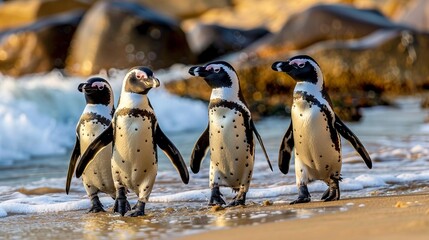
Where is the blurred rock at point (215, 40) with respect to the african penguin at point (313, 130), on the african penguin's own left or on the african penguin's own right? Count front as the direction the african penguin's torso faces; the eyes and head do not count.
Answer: on the african penguin's own right

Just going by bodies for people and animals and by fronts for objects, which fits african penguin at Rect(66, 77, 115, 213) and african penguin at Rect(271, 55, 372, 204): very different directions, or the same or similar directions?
same or similar directions

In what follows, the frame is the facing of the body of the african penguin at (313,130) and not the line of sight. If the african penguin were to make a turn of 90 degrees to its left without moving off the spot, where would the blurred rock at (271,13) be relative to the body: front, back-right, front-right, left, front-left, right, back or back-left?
back-left

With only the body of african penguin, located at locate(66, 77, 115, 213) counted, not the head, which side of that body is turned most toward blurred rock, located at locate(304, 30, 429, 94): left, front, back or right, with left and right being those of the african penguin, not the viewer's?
back

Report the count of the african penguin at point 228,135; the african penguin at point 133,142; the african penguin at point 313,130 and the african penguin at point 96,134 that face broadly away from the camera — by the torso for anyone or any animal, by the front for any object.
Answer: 0

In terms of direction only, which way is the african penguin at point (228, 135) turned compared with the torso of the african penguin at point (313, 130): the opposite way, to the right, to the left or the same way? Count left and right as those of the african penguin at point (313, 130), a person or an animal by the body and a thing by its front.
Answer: the same way

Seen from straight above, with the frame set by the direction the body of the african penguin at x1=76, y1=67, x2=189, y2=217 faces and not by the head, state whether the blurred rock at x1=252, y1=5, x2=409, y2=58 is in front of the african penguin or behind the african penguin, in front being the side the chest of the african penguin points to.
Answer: behind

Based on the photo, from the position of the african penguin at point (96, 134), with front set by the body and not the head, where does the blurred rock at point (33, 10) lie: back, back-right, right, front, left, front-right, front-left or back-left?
back-right

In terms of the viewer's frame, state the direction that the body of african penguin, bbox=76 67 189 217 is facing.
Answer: toward the camera

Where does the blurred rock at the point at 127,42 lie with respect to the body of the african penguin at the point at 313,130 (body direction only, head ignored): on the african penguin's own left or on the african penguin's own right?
on the african penguin's own right

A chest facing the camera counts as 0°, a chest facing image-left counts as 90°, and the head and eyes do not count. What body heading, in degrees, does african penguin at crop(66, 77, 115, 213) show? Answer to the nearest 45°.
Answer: approximately 45°

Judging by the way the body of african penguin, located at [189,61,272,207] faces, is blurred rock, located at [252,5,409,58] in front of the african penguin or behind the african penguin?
behind

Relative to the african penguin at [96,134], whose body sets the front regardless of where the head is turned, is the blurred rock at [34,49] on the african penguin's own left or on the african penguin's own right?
on the african penguin's own right

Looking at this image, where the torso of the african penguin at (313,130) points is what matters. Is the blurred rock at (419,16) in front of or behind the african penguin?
behind

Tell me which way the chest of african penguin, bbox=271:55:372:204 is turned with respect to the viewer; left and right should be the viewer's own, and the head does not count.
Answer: facing the viewer and to the left of the viewer

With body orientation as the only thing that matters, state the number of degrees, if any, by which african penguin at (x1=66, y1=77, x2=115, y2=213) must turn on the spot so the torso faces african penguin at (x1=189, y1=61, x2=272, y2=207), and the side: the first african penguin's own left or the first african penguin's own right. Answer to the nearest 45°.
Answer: approximately 135° to the first african penguin's own left
